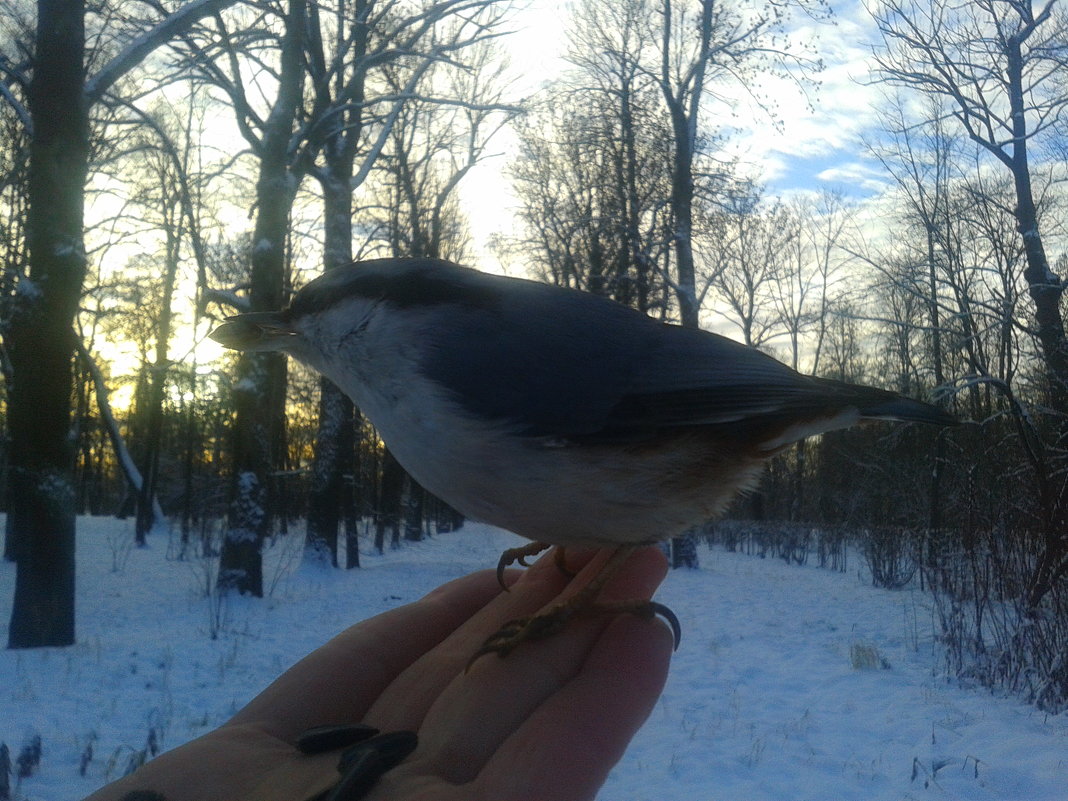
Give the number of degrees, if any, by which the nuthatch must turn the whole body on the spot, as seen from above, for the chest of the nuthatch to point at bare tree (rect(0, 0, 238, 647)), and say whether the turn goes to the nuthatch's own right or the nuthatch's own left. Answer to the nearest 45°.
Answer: approximately 45° to the nuthatch's own right

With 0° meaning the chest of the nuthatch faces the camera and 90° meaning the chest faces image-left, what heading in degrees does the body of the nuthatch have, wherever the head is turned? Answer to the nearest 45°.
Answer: approximately 90°
